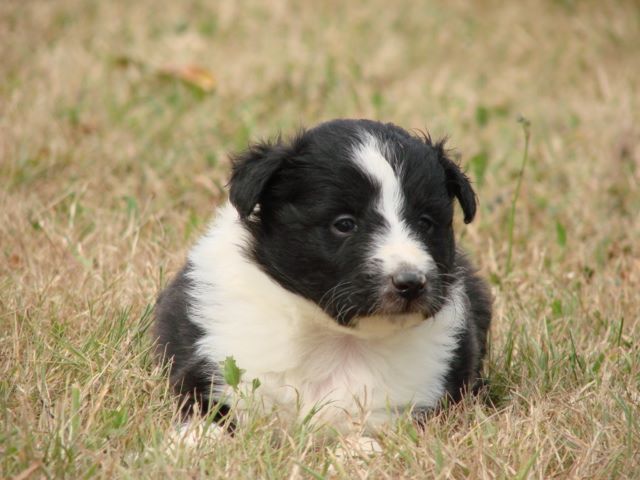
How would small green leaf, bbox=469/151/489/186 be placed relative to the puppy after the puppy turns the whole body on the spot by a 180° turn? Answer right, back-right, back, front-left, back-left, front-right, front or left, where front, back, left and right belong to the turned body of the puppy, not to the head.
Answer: front

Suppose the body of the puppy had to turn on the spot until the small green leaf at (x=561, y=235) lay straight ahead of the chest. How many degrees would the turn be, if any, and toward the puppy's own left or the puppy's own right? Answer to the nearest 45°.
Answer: approximately 135° to the puppy's own left

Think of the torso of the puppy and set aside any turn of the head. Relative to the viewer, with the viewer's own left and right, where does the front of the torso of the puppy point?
facing the viewer

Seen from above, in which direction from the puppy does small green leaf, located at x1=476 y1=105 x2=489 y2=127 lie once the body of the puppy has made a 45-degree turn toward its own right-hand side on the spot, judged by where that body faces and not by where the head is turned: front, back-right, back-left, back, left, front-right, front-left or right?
back-right

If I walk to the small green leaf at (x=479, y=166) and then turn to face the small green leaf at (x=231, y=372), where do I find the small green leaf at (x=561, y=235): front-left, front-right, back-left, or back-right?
front-left
